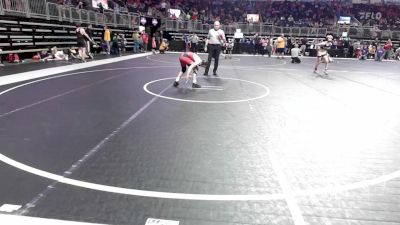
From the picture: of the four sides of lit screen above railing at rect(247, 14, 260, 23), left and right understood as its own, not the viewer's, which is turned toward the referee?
front

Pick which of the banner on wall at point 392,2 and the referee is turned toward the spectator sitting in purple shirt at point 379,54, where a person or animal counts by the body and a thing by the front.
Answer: the banner on wall

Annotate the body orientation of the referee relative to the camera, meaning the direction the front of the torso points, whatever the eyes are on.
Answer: toward the camera

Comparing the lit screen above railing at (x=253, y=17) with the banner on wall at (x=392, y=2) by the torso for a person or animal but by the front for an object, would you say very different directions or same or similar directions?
same or similar directions

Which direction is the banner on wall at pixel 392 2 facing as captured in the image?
toward the camera

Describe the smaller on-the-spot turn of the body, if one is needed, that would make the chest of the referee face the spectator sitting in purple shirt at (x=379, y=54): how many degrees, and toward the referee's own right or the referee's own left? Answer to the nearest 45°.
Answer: approximately 135° to the referee's own left

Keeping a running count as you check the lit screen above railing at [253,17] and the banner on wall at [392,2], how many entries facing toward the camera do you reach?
2

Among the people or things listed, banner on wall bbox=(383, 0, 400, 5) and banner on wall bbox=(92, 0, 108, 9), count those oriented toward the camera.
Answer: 2

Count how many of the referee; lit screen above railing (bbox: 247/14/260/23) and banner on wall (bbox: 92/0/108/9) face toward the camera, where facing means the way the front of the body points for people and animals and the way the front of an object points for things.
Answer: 3

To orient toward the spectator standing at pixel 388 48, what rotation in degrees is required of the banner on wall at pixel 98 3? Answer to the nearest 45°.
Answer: approximately 90° to its left

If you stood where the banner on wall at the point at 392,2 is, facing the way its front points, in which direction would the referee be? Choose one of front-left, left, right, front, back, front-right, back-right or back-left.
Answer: front

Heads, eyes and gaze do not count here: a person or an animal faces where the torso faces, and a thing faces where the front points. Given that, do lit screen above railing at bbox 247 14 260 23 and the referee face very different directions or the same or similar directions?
same or similar directions

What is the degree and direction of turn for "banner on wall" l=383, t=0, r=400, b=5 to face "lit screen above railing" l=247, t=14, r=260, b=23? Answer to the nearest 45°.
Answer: approximately 45° to its right

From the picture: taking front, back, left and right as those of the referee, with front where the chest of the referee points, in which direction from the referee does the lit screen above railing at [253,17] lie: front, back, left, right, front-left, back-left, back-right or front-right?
back

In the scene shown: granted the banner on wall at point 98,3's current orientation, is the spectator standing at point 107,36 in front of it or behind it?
in front

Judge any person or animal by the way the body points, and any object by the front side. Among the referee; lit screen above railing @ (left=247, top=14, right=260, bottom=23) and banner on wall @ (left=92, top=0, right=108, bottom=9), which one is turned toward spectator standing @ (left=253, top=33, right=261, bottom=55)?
lit screen above railing @ (left=247, top=14, right=260, bottom=23)

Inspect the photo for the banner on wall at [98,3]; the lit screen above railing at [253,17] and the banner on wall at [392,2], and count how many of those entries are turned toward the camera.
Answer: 3

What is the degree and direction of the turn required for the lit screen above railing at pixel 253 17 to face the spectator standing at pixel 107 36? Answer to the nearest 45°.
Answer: approximately 45° to its right
